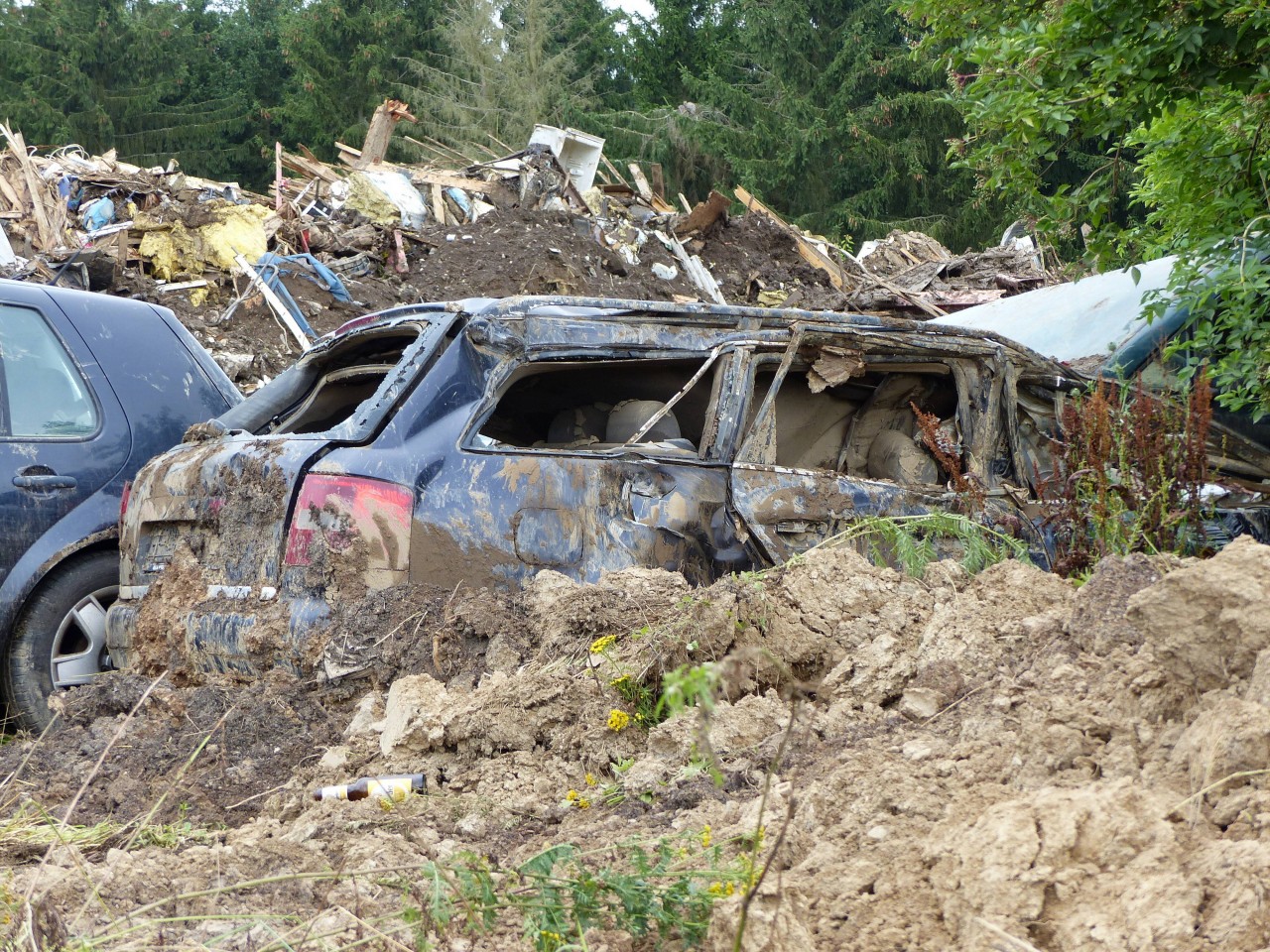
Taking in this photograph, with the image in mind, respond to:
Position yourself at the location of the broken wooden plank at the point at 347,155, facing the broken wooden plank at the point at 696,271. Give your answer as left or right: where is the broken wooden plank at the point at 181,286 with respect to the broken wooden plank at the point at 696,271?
right

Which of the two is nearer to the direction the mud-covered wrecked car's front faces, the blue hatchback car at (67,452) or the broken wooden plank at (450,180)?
the broken wooden plank

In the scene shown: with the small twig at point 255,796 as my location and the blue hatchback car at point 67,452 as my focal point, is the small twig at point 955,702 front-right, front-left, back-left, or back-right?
back-right

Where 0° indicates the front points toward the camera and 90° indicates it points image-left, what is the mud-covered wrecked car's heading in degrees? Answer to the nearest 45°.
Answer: approximately 225°

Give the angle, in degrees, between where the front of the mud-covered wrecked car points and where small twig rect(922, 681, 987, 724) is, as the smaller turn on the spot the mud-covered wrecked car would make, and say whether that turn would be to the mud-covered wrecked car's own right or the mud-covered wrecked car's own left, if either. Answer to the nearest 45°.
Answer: approximately 90° to the mud-covered wrecked car's own right

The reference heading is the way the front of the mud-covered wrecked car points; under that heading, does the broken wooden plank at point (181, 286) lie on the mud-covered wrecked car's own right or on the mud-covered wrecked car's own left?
on the mud-covered wrecked car's own left

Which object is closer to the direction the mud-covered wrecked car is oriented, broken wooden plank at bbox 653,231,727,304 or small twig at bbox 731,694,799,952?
the broken wooden plank

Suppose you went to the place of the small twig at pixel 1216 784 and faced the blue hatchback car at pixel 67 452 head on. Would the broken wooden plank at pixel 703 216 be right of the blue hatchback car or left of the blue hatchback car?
right

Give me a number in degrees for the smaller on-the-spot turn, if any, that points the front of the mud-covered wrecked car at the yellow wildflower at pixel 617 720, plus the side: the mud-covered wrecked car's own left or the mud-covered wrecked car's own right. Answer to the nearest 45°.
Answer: approximately 135° to the mud-covered wrecked car's own right
